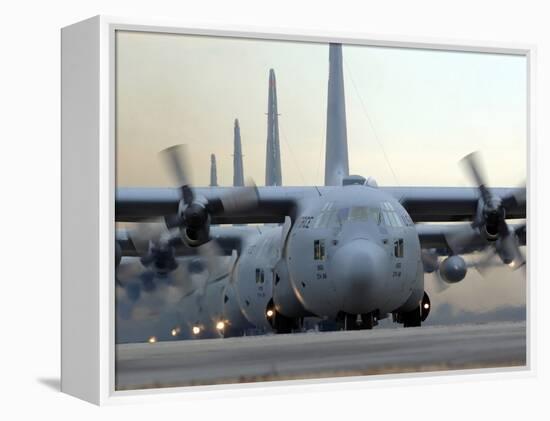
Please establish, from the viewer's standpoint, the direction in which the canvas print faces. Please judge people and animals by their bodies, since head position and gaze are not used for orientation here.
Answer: facing the viewer and to the right of the viewer
